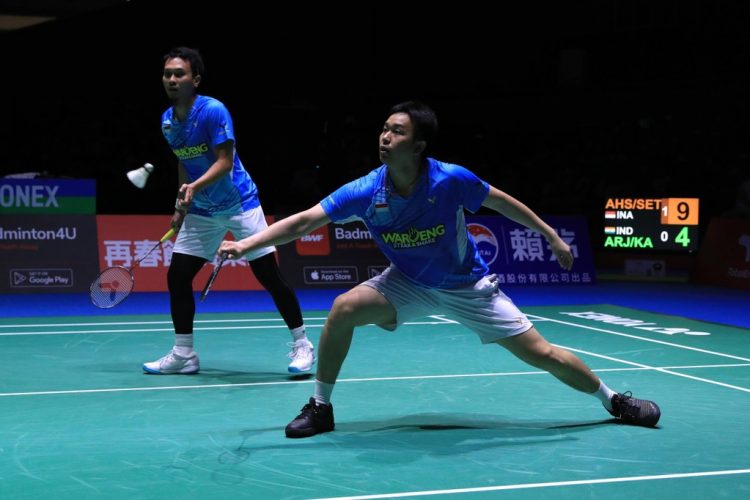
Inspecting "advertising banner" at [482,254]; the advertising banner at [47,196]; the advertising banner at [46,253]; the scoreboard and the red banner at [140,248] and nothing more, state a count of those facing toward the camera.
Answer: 5

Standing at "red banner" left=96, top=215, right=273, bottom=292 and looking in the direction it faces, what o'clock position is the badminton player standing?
The badminton player standing is roughly at 12 o'clock from the red banner.

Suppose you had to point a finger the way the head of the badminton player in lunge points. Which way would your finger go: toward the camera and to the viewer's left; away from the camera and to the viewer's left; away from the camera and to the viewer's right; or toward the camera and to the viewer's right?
toward the camera and to the viewer's left

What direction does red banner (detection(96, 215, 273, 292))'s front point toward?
toward the camera

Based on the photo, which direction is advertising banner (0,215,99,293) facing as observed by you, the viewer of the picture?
facing the viewer

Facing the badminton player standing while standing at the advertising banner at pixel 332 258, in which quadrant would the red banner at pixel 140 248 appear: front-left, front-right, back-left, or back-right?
front-right

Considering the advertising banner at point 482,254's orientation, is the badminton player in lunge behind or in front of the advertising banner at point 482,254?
in front

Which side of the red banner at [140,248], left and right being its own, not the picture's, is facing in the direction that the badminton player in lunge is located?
front

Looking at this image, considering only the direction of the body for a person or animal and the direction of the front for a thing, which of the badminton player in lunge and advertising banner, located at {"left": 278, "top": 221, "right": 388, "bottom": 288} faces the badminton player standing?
the advertising banner

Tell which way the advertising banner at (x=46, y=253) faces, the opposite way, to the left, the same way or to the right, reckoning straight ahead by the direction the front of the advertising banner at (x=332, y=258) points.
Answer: the same way

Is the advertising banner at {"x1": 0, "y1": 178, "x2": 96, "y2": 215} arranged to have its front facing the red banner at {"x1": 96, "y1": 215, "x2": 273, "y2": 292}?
no

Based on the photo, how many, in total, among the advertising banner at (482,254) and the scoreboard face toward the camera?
2

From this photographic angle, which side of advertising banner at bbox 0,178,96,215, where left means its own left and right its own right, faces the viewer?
front

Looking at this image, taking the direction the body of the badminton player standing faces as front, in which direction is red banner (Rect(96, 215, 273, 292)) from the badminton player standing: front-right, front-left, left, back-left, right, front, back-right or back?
back-right

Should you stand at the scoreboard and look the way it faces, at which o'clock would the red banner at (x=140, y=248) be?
The red banner is roughly at 2 o'clock from the scoreboard.

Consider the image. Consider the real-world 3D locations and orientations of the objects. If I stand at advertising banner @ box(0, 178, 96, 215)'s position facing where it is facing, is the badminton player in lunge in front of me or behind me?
in front

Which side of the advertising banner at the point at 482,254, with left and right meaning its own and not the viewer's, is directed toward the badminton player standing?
front

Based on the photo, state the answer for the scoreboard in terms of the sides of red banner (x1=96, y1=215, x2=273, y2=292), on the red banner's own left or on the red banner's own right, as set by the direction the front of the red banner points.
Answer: on the red banner's own left

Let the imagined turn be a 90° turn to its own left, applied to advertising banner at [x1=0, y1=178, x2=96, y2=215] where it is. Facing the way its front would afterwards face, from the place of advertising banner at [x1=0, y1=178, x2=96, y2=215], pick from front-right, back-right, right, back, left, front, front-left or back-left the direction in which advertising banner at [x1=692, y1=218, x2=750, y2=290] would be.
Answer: front

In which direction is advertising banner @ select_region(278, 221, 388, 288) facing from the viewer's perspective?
toward the camera
